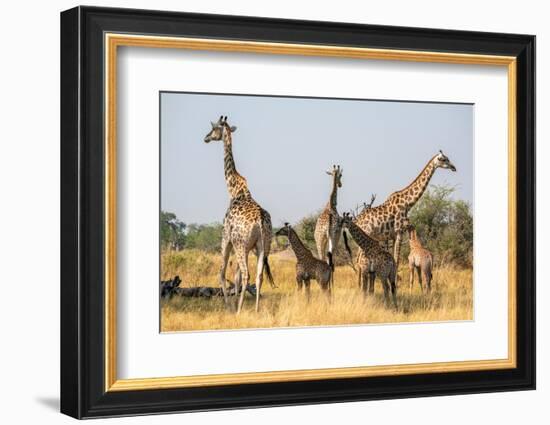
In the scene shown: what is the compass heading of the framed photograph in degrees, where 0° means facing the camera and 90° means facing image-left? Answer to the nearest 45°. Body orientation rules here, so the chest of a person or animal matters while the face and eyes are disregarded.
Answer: approximately 315°
